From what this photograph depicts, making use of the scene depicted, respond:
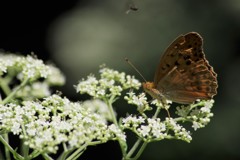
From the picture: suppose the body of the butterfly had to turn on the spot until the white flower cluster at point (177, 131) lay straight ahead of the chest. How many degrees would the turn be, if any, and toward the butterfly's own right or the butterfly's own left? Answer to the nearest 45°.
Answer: approximately 45° to the butterfly's own left

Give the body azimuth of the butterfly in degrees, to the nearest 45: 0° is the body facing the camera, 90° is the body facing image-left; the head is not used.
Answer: approximately 90°

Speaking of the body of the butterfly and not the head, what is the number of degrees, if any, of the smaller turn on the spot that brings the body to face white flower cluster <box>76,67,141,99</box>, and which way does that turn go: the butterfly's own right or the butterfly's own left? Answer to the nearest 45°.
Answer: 0° — it already faces it

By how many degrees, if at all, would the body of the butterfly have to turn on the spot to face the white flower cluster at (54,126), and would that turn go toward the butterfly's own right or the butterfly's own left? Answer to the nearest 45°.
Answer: approximately 45° to the butterfly's own left

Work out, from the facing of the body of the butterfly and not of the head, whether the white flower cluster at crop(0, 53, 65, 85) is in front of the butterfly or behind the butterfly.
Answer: in front
